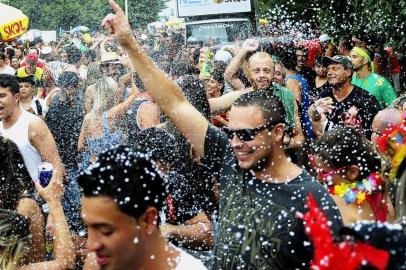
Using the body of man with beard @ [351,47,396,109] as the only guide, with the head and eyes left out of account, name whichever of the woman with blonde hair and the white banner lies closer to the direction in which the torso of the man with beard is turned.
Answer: the woman with blonde hair

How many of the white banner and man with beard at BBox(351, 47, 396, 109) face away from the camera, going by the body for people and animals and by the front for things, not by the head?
0

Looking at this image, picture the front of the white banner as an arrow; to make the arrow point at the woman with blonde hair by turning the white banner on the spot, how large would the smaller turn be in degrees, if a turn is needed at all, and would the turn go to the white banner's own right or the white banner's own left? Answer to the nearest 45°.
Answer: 0° — it already faces them

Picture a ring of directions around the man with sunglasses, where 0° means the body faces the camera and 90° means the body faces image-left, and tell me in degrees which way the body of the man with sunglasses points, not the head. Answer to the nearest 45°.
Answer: approximately 45°

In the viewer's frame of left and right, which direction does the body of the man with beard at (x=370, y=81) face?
facing the viewer and to the left of the viewer

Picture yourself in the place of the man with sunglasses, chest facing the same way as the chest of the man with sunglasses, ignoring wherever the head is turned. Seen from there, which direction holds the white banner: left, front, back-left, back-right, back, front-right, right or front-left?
back-right

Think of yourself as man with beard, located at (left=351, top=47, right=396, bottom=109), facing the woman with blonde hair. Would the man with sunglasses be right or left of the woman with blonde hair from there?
left

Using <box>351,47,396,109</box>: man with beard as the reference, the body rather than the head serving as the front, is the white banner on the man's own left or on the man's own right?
on the man's own right

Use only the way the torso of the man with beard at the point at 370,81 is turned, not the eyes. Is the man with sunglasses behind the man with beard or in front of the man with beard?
in front

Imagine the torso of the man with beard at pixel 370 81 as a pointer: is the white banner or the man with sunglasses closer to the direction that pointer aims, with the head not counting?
the man with sunglasses
